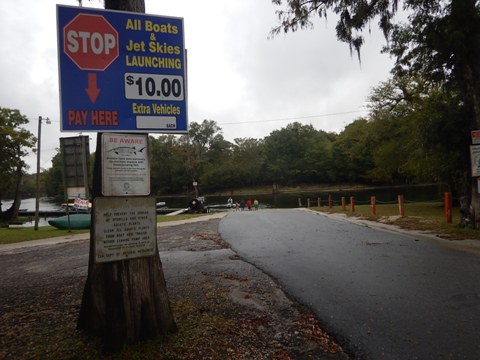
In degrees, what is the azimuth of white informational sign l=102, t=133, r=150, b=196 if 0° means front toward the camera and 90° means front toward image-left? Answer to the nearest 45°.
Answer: approximately 0°

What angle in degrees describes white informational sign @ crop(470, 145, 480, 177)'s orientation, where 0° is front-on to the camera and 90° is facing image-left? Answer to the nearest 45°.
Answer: approximately 0°

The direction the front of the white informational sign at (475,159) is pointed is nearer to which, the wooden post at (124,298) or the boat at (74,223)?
the wooden post

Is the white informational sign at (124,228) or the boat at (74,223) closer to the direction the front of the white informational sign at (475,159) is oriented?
the white informational sign

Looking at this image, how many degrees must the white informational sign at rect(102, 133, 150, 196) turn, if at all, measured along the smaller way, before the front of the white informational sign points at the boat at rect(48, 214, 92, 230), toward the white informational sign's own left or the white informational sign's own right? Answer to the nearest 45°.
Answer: approximately 180°
